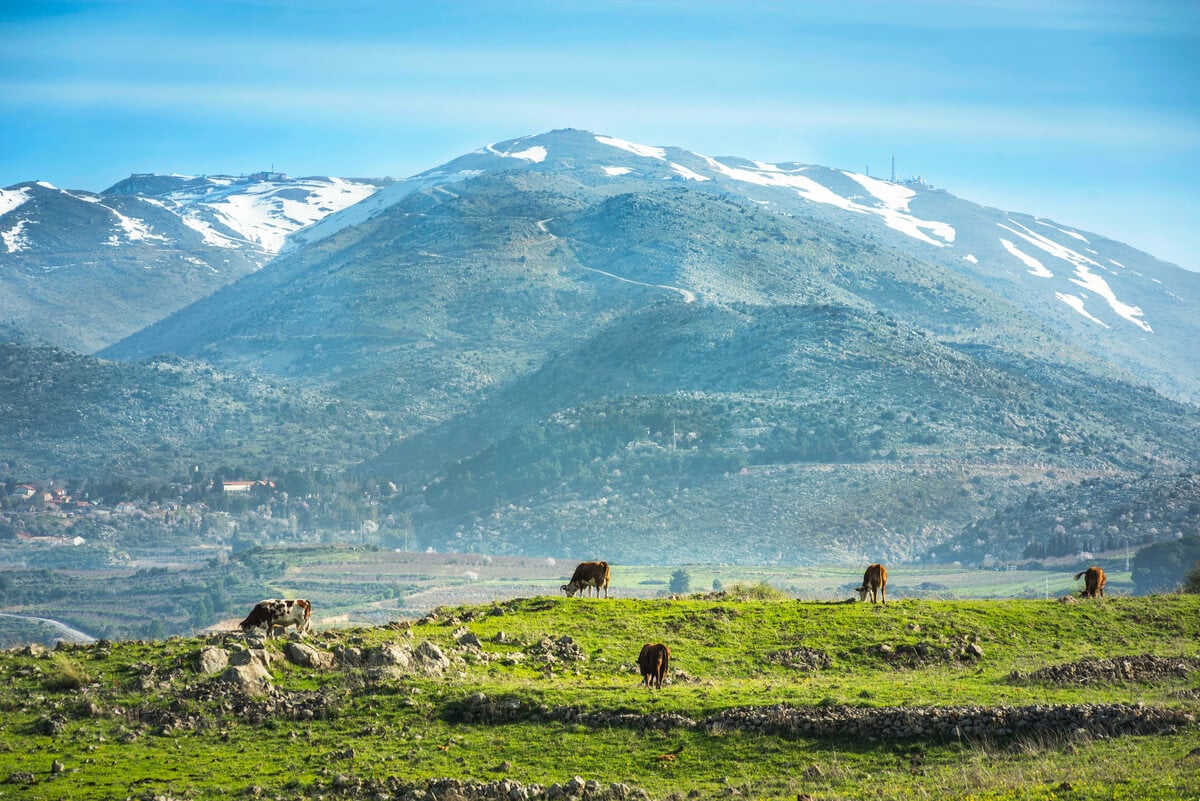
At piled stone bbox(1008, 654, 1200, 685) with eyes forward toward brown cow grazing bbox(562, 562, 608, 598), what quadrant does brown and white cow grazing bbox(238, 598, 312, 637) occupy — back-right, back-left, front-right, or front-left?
front-left

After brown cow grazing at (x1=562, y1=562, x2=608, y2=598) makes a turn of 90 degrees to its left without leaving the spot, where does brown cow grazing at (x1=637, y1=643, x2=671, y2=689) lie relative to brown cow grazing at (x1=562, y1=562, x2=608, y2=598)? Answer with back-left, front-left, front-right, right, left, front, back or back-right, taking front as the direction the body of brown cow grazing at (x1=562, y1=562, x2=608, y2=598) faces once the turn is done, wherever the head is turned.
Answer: front

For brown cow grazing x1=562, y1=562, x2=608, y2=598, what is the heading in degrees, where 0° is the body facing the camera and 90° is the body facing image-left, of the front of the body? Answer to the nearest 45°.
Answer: approximately 90°

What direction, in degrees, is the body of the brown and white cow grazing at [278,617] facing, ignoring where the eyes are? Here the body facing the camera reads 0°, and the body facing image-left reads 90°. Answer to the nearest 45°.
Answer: approximately 90°

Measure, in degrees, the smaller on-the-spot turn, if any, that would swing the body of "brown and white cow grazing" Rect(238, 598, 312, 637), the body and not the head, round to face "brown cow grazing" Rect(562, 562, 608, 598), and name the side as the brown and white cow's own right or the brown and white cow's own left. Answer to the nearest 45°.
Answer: approximately 135° to the brown and white cow's own right

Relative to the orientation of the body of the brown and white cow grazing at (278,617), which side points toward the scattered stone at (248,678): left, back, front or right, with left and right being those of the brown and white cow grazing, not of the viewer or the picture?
left

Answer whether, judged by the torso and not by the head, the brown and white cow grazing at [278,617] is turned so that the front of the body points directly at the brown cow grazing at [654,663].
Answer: no

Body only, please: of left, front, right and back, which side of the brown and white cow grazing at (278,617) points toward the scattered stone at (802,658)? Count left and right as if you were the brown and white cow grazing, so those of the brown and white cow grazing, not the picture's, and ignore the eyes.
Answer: back

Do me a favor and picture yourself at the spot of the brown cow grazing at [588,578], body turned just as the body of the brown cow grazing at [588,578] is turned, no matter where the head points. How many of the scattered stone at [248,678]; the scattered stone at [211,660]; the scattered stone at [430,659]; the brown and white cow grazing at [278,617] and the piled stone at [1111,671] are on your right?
0

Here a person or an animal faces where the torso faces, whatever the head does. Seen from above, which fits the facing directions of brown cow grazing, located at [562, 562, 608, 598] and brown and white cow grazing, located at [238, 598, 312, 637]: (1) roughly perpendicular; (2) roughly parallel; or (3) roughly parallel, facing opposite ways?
roughly parallel

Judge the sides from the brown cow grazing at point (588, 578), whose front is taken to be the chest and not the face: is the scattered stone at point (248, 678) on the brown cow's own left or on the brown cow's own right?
on the brown cow's own left

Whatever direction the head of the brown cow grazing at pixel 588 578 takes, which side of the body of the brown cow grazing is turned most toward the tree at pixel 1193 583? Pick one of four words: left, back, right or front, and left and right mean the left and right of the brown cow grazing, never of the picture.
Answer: back

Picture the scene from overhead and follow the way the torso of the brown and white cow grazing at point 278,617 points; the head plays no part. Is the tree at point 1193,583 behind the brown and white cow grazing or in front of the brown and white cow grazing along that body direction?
behind

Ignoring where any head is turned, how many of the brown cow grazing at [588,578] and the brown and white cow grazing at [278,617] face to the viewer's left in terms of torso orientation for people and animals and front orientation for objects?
2

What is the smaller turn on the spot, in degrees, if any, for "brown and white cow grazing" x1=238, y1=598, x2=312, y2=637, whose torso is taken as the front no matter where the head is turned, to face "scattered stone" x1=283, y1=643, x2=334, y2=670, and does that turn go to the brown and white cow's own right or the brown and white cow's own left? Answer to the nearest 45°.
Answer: approximately 90° to the brown and white cow's own left
